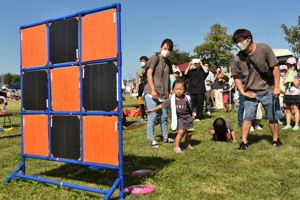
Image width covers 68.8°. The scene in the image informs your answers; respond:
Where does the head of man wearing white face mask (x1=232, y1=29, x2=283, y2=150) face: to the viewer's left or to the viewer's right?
to the viewer's left

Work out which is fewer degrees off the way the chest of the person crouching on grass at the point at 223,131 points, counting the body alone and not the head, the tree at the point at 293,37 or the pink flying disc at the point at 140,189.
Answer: the pink flying disc

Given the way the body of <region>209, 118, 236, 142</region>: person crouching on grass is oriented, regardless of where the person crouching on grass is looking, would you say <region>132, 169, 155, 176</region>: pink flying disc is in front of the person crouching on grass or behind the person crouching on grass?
in front

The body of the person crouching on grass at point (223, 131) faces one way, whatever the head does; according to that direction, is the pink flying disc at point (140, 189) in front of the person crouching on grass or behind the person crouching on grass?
in front

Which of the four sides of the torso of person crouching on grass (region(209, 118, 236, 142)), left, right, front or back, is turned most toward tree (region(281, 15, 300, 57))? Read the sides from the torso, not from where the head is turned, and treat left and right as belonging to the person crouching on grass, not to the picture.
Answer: back

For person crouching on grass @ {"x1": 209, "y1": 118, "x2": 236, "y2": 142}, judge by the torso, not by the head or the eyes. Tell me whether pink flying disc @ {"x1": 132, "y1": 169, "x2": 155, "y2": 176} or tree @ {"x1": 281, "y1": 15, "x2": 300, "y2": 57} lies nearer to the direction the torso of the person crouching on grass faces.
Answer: the pink flying disc

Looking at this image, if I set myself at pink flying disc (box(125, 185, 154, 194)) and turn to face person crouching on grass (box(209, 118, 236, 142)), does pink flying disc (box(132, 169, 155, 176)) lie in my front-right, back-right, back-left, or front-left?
front-left
